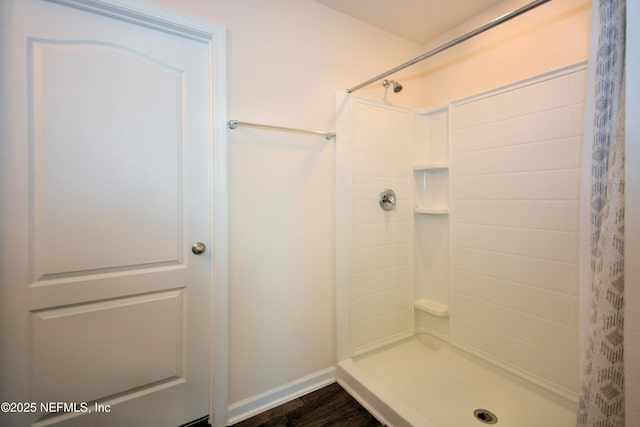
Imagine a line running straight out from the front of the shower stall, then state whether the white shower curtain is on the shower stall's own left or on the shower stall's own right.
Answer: on the shower stall's own left

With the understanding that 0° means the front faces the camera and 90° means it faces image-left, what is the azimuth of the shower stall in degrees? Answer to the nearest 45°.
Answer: approximately 45°

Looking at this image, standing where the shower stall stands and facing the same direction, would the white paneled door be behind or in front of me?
in front
